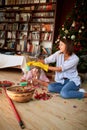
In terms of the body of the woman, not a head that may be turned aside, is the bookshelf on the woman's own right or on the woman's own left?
on the woman's own right

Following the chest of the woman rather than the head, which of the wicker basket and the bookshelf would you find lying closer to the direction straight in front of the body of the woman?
the wicker basket

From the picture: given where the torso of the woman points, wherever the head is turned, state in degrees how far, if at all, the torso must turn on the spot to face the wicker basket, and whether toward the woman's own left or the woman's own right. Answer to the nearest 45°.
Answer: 0° — they already face it

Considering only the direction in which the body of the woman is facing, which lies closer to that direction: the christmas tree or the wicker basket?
the wicker basket

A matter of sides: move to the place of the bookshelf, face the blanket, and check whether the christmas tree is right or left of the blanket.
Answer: left

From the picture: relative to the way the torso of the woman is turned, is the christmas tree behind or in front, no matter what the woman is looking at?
behind

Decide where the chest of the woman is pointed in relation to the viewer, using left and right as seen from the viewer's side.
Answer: facing the viewer and to the left of the viewer

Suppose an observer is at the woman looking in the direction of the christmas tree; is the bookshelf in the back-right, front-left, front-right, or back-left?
front-left
